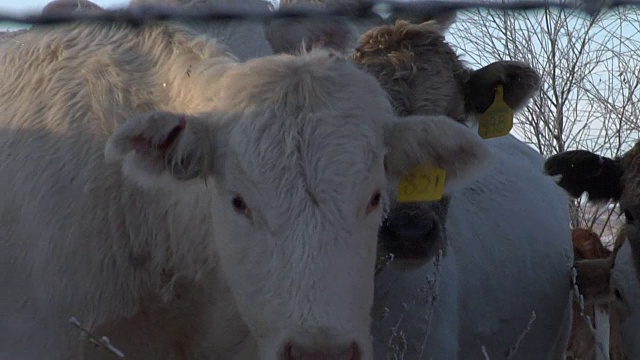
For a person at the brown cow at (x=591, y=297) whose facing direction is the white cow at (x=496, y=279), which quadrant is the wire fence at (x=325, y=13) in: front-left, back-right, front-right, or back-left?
front-left

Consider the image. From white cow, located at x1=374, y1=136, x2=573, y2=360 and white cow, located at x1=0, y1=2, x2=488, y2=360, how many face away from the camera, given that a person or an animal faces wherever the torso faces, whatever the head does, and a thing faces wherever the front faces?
0

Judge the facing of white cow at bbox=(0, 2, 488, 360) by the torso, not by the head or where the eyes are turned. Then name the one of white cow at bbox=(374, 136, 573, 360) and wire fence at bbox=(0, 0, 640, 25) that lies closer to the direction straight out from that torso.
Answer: the wire fence

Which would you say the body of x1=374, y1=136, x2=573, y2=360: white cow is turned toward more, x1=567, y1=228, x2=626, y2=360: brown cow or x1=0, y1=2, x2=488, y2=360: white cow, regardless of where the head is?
the white cow

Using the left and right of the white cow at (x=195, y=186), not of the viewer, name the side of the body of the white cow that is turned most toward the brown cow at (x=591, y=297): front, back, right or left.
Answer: left

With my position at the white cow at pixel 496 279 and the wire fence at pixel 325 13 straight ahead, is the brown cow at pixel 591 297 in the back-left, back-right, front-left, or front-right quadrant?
back-left

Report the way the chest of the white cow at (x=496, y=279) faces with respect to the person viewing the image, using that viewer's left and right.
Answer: facing the viewer and to the left of the viewer

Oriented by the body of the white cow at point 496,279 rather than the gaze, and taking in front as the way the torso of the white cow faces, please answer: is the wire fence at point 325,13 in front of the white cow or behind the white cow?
in front

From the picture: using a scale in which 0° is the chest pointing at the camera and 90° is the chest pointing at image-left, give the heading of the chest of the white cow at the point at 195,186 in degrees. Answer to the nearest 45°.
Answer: approximately 315°
